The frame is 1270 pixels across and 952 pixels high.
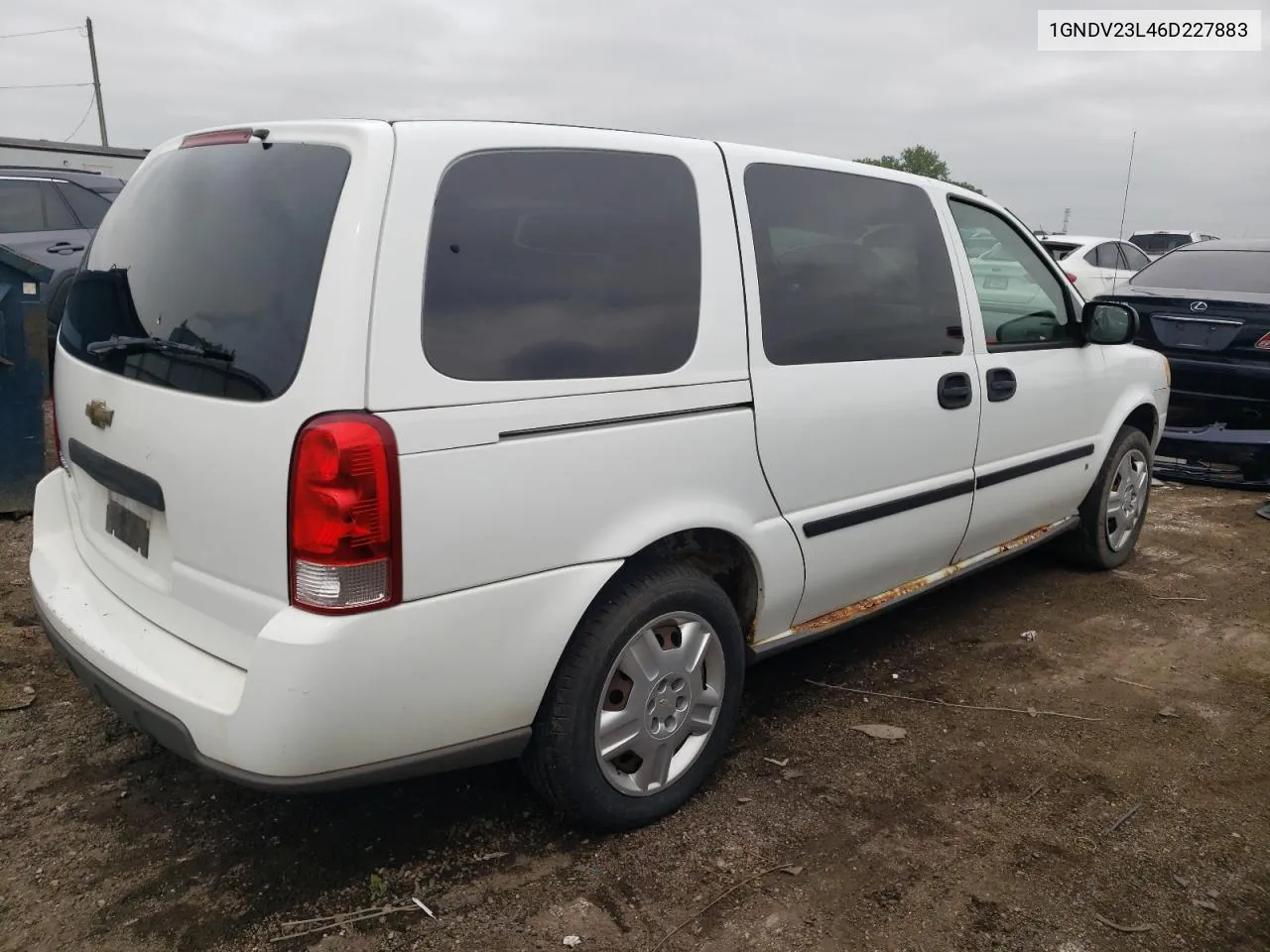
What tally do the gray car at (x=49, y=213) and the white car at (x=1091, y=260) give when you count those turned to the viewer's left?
1

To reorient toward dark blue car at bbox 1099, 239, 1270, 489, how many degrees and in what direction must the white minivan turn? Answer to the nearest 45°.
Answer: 0° — it already faces it

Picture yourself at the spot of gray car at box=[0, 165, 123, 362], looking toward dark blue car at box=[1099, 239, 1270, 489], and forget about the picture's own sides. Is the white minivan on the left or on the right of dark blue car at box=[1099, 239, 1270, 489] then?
right

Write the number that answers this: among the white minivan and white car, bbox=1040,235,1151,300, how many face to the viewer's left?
0

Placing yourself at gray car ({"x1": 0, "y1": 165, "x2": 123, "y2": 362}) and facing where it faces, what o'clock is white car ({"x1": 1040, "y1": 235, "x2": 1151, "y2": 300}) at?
The white car is roughly at 6 o'clock from the gray car.

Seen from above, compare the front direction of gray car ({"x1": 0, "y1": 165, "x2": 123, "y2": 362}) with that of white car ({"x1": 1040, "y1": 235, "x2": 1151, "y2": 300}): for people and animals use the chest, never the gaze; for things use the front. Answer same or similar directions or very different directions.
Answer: very different directions

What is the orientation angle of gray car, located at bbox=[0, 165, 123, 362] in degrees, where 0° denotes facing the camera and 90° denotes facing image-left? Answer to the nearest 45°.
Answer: approximately 90°

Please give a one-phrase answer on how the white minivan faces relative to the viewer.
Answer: facing away from the viewer and to the right of the viewer

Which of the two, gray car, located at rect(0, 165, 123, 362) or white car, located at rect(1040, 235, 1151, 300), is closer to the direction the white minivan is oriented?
the white car

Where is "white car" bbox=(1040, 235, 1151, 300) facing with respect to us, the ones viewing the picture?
facing away from the viewer and to the right of the viewer

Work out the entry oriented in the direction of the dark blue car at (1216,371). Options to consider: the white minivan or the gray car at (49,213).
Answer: the white minivan

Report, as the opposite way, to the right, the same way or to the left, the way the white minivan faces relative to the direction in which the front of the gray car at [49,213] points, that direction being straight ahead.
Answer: the opposite way

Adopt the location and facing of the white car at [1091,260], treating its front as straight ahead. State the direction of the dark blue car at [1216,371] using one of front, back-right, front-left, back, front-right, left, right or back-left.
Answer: back-right

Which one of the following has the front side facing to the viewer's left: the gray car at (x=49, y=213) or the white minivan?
the gray car
